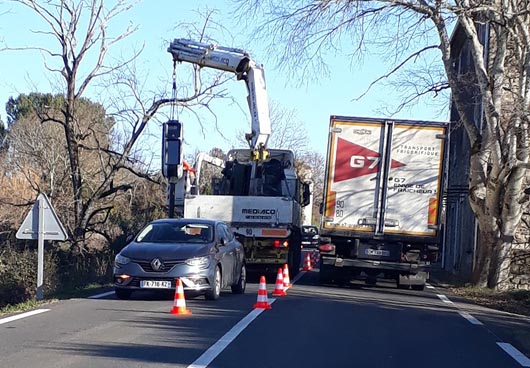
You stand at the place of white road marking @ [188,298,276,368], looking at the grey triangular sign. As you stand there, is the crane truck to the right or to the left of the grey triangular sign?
right

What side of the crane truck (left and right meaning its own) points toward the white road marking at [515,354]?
back

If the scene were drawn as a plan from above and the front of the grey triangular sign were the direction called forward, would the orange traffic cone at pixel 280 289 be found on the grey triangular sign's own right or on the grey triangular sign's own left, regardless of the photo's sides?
on the grey triangular sign's own right

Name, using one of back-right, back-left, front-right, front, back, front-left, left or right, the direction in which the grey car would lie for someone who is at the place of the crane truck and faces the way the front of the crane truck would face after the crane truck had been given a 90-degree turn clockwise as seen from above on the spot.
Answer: right

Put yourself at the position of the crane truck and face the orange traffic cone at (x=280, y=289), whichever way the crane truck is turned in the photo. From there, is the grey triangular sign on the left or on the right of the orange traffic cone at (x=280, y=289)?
right

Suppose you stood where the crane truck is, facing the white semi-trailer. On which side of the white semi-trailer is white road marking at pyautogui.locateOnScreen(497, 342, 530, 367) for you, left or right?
right

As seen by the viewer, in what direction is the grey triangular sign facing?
away from the camera

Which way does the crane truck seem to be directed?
away from the camera

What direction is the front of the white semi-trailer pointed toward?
away from the camera

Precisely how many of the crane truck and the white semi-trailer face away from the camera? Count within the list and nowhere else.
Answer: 2

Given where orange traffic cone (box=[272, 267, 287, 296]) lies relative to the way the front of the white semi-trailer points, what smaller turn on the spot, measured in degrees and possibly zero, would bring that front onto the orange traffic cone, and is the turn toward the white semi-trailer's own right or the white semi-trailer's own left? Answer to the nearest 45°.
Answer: approximately 135° to the white semi-trailer's own left
